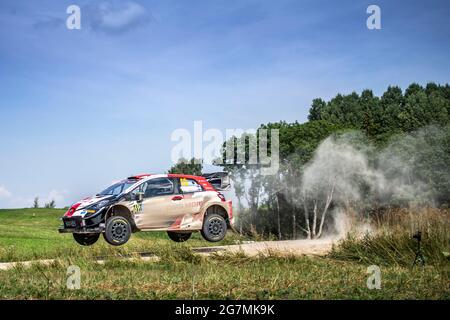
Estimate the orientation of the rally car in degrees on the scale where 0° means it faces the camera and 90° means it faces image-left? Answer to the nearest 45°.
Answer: approximately 45°

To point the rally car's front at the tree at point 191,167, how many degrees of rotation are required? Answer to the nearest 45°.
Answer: approximately 135° to its right
